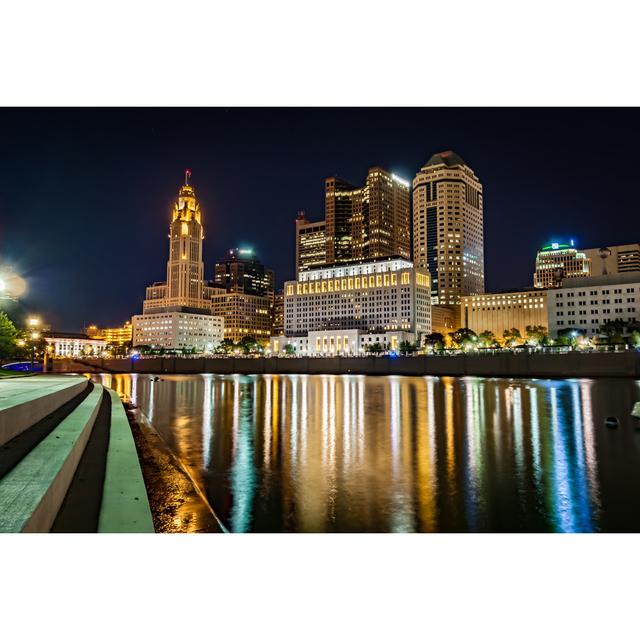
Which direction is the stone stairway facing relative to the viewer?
to the viewer's right
